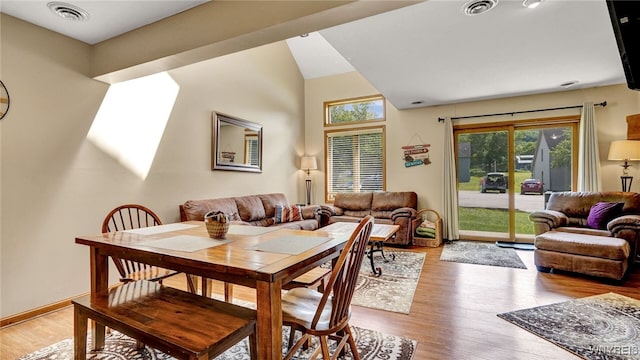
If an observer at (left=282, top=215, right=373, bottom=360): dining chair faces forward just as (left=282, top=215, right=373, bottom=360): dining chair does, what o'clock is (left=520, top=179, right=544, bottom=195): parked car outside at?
The parked car outside is roughly at 3 o'clock from the dining chair.

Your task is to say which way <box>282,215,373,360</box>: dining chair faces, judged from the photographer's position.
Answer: facing away from the viewer and to the left of the viewer

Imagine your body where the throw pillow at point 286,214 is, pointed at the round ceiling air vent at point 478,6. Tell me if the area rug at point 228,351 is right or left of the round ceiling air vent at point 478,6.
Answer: right

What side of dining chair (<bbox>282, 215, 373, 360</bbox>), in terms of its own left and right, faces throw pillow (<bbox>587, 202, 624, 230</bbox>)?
right

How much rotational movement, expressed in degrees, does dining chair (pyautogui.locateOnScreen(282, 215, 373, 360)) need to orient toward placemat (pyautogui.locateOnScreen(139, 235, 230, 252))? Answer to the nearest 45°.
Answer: approximately 45° to its left

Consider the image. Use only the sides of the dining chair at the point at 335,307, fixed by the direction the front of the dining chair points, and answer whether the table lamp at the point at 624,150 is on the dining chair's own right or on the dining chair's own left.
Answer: on the dining chair's own right

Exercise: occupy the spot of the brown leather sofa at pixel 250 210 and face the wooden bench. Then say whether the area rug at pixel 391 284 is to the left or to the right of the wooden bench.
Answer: left

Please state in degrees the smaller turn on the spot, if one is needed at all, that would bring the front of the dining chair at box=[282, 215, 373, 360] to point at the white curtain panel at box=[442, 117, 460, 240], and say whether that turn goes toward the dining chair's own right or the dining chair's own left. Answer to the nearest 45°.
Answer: approximately 90° to the dining chair's own right

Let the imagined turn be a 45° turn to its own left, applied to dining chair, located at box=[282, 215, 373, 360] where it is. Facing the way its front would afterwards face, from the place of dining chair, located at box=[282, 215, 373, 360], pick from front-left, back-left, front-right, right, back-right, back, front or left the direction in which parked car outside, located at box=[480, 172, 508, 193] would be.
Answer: back-right

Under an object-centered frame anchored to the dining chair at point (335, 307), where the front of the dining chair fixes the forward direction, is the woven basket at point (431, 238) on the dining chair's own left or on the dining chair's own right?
on the dining chair's own right

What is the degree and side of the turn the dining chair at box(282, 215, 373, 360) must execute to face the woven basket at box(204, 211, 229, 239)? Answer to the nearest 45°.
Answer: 0° — it already faces it

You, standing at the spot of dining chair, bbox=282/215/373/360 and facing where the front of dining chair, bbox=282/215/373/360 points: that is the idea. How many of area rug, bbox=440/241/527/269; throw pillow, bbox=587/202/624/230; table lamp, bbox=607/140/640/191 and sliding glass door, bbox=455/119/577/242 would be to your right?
4
